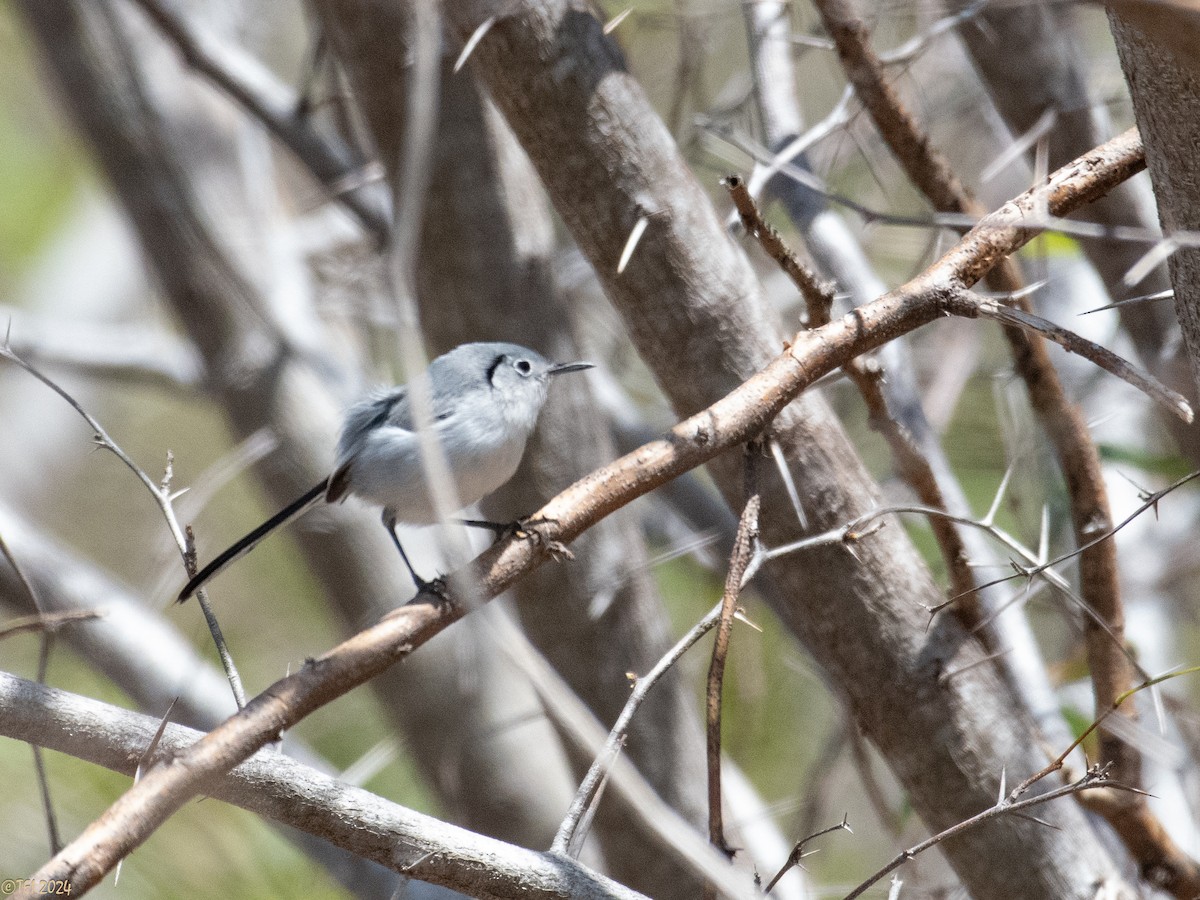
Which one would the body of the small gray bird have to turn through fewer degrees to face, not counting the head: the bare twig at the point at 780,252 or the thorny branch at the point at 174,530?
the bare twig

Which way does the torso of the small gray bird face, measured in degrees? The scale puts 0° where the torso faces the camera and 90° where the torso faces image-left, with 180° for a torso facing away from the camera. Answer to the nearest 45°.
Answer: approximately 270°
